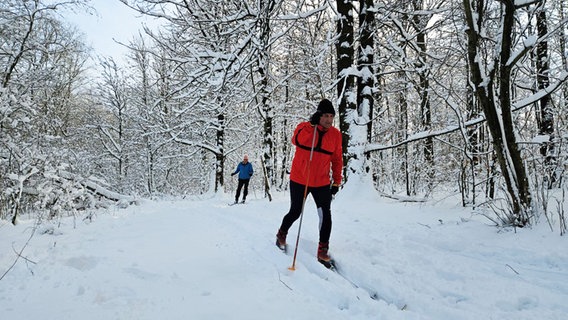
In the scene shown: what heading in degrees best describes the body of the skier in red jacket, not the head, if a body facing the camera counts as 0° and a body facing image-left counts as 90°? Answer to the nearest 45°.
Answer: approximately 315°
